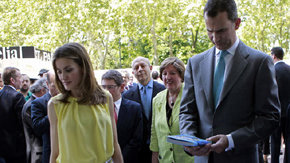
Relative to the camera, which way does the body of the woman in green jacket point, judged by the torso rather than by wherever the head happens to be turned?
toward the camera

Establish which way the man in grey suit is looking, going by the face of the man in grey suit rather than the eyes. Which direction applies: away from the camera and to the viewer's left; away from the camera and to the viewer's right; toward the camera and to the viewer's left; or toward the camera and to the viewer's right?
toward the camera and to the viewer's left

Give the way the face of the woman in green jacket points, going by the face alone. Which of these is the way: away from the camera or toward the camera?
toward the camera

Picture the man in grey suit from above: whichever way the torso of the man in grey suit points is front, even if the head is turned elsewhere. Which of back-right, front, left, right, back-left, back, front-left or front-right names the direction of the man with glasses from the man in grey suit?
right

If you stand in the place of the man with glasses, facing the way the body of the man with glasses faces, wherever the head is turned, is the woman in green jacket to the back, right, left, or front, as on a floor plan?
left

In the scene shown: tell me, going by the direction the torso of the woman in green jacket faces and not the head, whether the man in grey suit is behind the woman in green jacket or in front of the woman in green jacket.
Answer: in front

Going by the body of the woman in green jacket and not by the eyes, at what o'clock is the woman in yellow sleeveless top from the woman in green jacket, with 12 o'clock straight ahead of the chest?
The woman in yellow sleeveless top is roughly at 1 o'clock from the woman in green jacket.

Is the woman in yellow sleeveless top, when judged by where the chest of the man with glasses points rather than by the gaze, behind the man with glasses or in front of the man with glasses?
in front

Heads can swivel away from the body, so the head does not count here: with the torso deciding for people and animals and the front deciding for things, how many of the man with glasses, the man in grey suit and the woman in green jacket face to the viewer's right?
0

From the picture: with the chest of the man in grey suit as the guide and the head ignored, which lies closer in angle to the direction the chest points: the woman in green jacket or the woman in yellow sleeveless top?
the woman in yellow sleeveless top

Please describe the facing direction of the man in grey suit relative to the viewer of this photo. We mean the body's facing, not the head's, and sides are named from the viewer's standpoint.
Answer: facing the viewer and to the left of the viewer

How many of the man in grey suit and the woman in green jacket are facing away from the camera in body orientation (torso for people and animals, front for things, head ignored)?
0

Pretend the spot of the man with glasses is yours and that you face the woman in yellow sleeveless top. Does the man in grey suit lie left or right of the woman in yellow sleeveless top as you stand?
left

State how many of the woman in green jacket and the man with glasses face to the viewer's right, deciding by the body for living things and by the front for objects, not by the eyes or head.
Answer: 0

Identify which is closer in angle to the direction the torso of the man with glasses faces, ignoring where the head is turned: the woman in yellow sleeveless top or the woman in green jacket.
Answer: the woman in yellow sleeveless top

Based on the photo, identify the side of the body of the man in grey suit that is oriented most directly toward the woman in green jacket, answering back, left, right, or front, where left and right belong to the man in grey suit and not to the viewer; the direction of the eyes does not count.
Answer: right

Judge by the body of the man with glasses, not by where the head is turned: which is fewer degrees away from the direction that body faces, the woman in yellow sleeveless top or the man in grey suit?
the woman in yellow sleeveless top
